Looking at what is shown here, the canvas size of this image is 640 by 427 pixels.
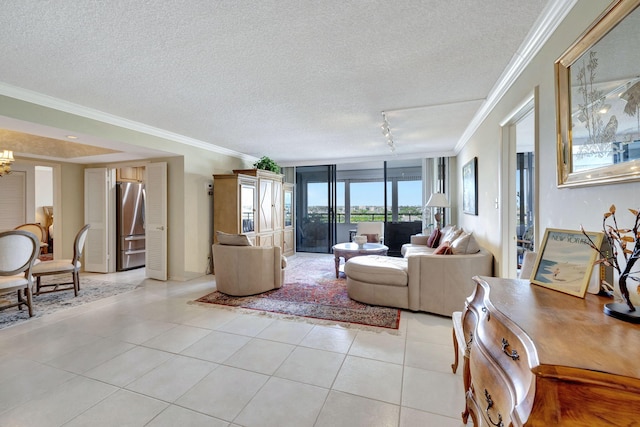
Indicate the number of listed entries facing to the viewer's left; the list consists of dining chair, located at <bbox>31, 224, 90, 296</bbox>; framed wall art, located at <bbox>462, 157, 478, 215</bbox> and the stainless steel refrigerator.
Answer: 2

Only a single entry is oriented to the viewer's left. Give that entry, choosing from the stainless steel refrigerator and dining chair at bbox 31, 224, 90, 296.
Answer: the dining chair

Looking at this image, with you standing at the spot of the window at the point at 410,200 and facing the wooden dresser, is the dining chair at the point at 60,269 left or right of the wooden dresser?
right

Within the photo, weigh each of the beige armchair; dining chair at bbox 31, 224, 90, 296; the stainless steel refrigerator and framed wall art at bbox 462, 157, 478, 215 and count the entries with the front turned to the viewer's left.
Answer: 2

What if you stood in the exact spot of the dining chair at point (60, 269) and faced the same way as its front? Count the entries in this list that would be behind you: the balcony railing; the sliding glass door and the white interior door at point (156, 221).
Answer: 3

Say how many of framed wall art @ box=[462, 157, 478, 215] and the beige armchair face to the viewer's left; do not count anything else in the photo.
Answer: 1

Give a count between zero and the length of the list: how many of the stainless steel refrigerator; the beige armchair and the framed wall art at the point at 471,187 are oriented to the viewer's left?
1

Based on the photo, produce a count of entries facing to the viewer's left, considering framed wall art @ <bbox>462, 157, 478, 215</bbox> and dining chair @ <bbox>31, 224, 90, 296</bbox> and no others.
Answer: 2

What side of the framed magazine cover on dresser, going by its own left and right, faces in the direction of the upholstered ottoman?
right

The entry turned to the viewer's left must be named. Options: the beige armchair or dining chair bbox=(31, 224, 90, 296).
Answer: the dining chair

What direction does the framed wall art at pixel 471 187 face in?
to the viewer's left

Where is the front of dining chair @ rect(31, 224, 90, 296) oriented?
to the viewer's left
